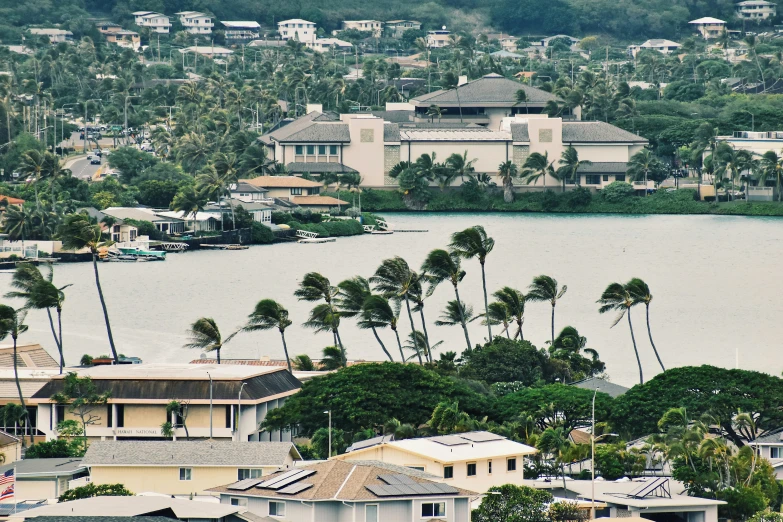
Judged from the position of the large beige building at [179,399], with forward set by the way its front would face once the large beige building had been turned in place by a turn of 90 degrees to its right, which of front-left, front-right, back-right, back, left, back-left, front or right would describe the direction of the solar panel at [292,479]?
left

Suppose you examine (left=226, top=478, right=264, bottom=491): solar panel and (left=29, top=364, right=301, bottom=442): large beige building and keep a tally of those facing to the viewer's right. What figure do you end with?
0

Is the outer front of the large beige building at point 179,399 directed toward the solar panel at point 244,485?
yes

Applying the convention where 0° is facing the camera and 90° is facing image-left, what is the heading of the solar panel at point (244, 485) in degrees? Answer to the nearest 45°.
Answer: approximately 45°

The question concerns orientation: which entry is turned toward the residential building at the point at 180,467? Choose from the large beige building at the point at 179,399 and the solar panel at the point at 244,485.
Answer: the large beige building

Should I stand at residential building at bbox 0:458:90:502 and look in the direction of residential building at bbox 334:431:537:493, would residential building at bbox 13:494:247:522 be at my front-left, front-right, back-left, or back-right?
front-right

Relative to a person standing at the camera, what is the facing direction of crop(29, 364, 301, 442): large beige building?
facing the viewer

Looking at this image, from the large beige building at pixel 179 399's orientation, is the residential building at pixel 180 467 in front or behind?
in front

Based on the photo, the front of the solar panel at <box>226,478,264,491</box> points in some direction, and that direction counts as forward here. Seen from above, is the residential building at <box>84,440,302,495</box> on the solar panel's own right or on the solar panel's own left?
on the solar panel's own right
